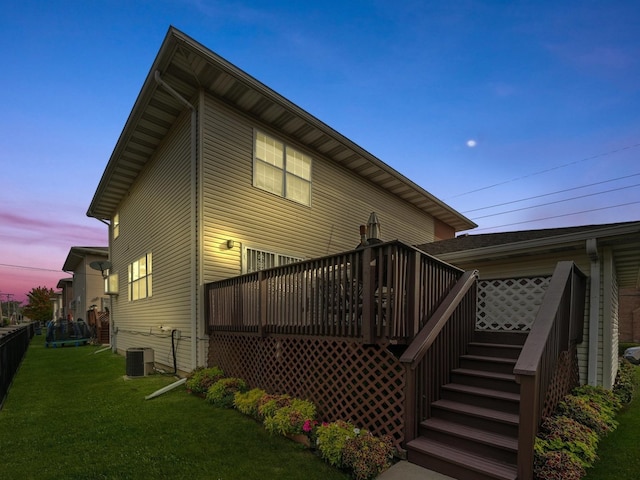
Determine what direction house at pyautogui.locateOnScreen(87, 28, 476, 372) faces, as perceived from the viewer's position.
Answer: facing away from the viewer and to the left of the viewer

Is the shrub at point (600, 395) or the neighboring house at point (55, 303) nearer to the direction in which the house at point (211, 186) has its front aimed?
the neighboring house
